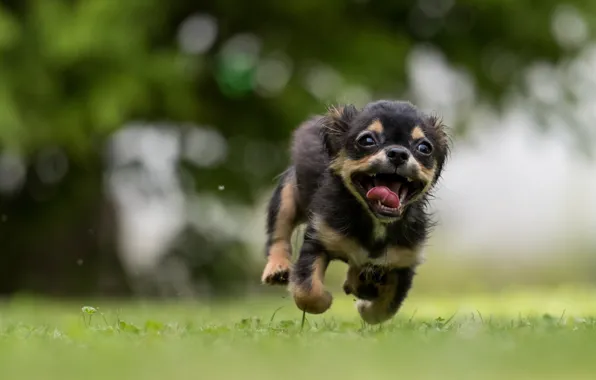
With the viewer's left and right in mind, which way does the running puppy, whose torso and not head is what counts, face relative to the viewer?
facing the viewer and to the right of the viewer
